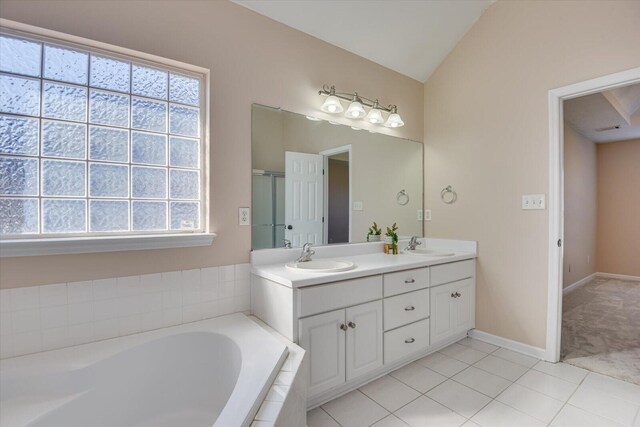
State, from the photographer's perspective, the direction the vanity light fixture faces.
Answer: facing the viewer and to the right of the viewer

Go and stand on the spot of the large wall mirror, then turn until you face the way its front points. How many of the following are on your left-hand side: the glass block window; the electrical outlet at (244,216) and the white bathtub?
0

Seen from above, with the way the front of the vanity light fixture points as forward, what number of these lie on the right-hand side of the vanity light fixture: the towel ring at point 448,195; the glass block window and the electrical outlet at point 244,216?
2

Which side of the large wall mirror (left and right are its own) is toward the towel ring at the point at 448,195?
left

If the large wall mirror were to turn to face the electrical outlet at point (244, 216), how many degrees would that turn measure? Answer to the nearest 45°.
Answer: approximately 90° to its right

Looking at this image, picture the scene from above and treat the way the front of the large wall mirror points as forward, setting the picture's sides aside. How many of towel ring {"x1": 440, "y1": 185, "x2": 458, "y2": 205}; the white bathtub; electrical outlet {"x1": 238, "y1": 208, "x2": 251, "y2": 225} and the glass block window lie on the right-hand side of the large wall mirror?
3

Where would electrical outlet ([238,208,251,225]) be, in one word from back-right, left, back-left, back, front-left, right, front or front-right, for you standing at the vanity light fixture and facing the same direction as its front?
right

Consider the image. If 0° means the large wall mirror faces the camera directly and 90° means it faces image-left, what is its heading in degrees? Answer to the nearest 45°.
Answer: approximately 315°

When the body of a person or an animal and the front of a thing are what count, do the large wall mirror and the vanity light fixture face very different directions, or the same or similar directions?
same or similar directions

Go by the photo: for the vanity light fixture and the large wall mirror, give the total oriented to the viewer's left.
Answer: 0

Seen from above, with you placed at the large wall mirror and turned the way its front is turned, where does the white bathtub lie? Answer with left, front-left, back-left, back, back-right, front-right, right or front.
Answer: right

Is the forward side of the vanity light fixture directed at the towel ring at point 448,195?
no

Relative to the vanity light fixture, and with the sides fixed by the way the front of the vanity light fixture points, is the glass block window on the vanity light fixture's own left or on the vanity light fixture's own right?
on the vanity light fixture's own right
